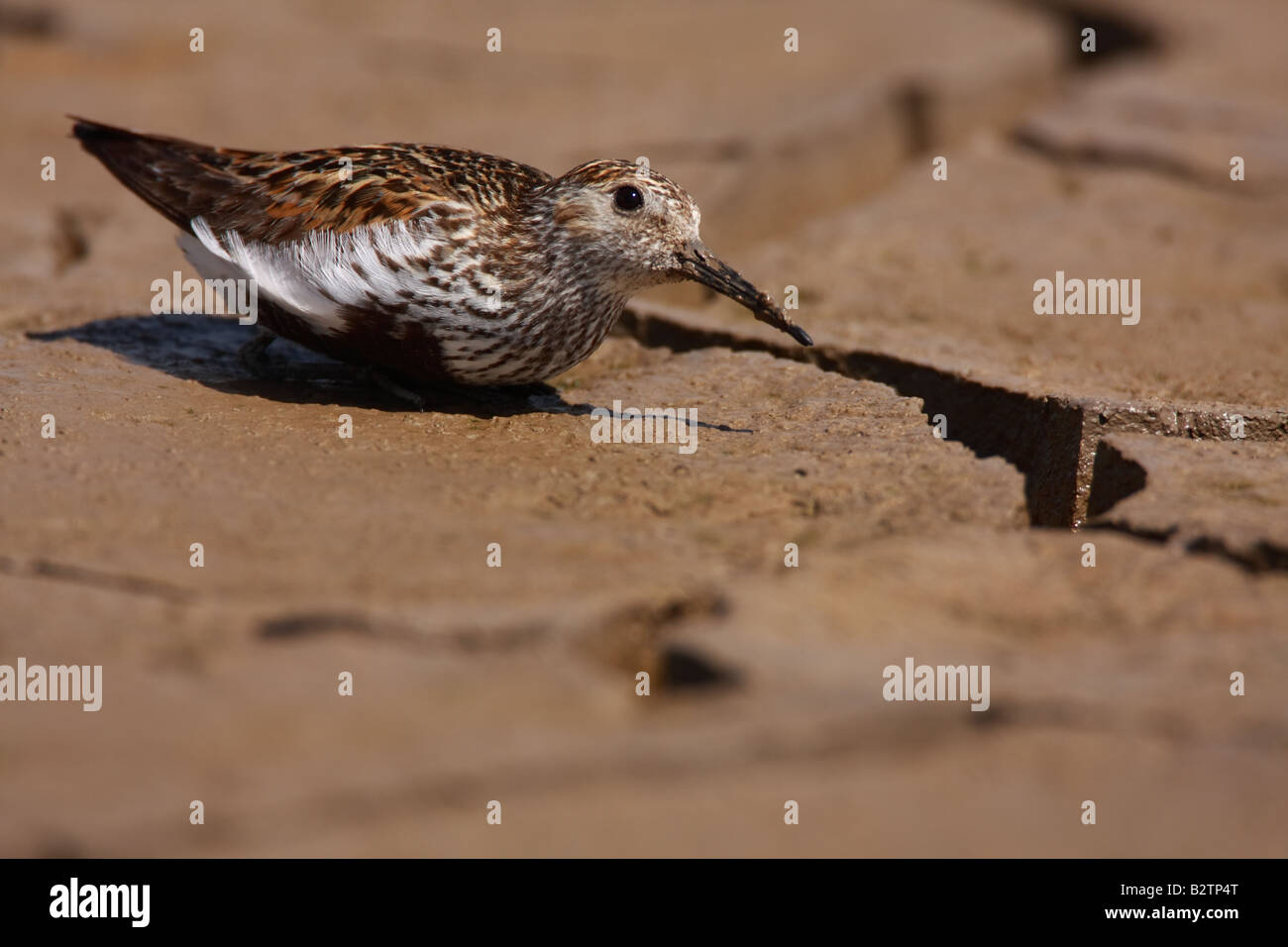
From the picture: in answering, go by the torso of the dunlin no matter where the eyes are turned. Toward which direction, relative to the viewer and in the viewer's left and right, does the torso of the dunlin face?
facing to the right of the viewer
